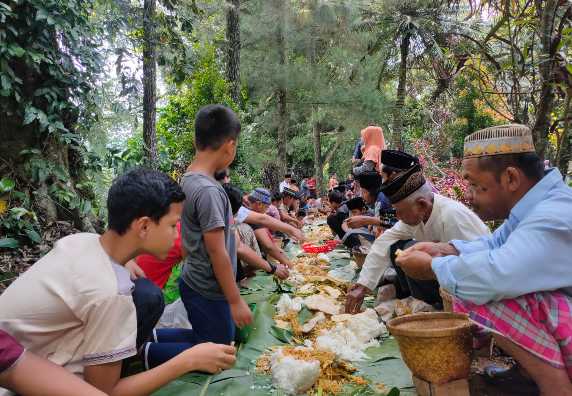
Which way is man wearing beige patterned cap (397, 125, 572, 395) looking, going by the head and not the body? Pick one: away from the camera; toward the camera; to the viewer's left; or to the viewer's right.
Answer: to the viewer's left

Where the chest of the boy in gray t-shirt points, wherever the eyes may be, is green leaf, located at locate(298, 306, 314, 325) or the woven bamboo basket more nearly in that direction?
the green leaf

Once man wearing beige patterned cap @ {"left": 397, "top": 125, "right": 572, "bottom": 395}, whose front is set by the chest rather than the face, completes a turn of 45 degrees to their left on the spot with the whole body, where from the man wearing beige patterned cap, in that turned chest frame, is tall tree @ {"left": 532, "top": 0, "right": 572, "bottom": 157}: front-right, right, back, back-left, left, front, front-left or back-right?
back-right

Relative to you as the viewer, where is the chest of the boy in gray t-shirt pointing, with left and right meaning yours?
facing away from the viewer and to the right of the viewer

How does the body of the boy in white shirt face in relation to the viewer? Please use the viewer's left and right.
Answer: facing to the right of the viewer

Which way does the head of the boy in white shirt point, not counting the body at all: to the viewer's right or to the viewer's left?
to the viewer's right

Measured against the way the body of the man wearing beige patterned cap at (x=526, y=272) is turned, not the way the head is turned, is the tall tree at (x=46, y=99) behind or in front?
in front

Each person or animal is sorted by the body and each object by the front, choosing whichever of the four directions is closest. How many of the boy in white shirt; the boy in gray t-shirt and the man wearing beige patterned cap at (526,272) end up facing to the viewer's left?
1

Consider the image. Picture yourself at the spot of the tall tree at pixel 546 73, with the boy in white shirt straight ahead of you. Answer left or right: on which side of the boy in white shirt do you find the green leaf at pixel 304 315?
right

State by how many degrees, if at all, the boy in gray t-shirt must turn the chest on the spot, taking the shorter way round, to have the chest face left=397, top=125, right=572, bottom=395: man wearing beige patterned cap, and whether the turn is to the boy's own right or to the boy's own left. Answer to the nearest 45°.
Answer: approximately 90° to the boy's own right

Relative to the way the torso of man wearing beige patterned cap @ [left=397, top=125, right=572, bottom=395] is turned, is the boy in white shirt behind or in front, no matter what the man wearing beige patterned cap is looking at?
in front

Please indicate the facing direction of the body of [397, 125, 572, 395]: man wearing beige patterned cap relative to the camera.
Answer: to the viewer's left

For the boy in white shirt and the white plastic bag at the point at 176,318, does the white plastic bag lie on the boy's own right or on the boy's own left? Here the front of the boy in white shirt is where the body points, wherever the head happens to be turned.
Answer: on the boy's own left
